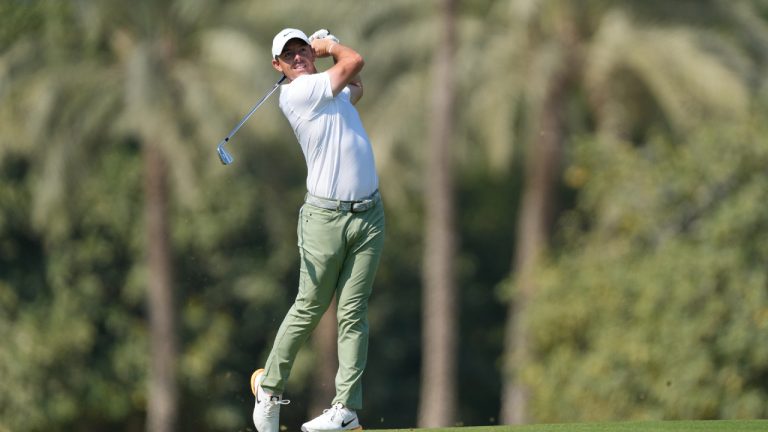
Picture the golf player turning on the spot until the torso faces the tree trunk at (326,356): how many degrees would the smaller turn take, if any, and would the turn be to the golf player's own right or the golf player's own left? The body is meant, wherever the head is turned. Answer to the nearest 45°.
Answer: approximately 135° to the golf player's own left

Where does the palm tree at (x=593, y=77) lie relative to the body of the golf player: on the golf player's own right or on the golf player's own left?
on the golf player's own left

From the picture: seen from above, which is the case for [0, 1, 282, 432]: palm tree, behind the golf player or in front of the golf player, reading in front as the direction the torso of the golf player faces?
behind
